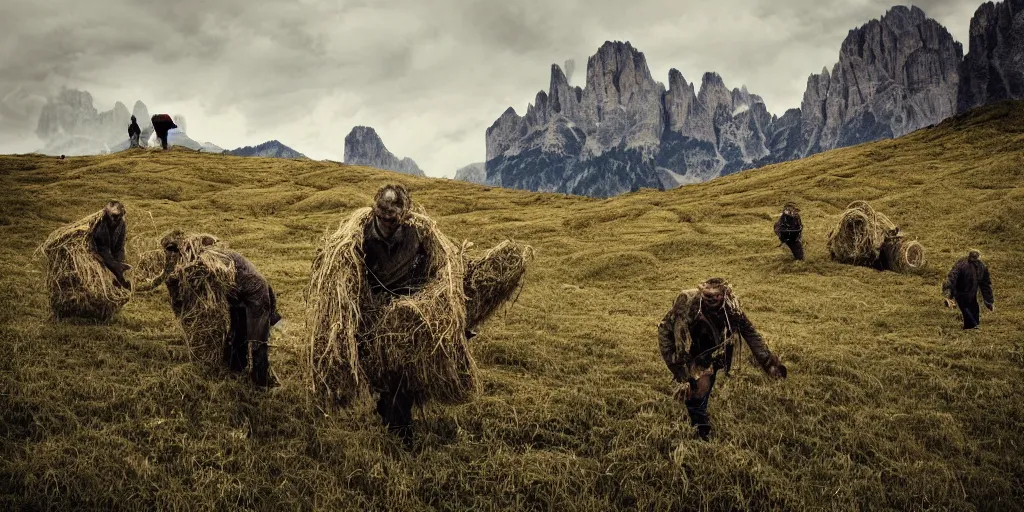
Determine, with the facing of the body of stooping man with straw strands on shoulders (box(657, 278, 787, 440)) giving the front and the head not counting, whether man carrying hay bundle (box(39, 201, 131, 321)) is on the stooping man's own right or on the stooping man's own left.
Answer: on the stooping man's own right

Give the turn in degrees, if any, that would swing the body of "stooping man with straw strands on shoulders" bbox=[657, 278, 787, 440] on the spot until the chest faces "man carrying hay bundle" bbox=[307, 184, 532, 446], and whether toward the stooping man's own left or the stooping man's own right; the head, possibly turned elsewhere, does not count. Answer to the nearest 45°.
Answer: approximately 45° to the stooping man's own right

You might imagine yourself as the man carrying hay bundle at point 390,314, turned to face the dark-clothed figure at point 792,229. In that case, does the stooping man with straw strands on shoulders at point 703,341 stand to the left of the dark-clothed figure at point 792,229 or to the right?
right

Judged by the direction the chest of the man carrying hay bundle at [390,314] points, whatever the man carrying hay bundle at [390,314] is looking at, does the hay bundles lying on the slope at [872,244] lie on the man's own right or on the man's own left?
on the man's own left

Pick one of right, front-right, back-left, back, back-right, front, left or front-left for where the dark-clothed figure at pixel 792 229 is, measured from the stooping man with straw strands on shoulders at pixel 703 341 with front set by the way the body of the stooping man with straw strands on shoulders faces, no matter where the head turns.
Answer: back

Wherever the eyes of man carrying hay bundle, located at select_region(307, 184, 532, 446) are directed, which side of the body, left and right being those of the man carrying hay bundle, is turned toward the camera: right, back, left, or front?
front

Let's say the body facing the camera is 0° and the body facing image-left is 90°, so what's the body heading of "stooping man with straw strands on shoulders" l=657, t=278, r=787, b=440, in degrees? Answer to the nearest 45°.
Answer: approximately 0°
